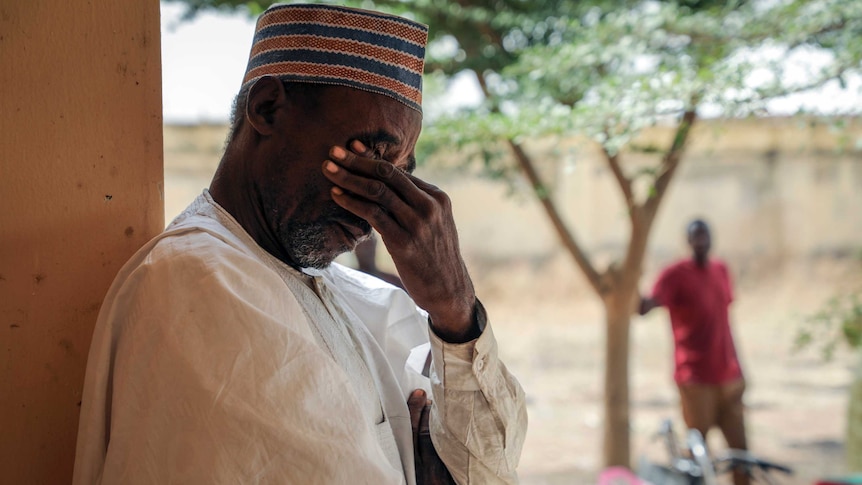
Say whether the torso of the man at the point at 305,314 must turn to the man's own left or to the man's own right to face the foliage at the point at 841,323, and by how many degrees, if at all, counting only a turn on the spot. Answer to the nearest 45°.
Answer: approximately 90° to the man's own left

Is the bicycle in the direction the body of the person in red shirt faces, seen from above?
yes

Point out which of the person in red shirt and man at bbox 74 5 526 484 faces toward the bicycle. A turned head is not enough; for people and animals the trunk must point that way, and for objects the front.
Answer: the person in red shirt

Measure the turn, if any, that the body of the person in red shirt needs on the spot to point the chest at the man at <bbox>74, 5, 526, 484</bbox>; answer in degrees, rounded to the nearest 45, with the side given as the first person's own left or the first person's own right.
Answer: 0° — they already face them

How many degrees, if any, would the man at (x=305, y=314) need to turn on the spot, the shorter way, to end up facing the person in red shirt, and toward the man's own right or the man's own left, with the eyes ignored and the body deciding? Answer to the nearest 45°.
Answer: approximately 90° to the man's own left

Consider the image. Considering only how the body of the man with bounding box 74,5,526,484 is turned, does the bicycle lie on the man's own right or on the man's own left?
on the man's own left

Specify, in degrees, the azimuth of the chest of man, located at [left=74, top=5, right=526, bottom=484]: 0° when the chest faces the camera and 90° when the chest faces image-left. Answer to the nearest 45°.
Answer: approximately 315°

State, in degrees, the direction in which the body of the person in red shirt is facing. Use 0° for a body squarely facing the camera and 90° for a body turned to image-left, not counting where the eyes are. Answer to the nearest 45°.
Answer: approximately 0°
